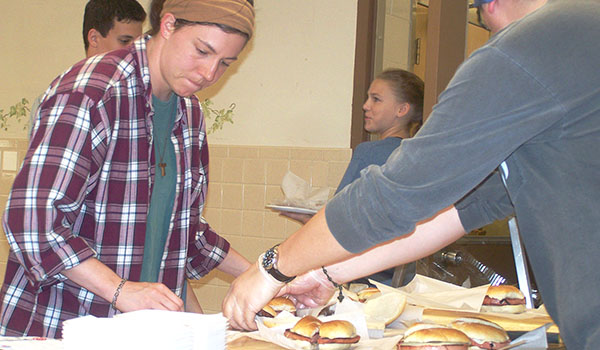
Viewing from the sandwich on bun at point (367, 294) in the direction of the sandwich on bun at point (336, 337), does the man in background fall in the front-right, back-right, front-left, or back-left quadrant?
back-right

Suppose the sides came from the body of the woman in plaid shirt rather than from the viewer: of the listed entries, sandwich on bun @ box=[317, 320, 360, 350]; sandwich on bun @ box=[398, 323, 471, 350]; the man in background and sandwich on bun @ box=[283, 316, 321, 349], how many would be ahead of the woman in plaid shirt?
3

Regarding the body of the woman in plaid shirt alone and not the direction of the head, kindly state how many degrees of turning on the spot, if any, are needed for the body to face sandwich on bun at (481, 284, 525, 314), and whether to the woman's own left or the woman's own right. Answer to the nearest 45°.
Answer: approximately 45° to the woman's own left

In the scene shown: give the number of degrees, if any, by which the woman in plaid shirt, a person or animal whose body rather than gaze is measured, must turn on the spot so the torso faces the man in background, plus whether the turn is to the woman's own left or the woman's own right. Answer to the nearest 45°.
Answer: approximately 135° to the woman's own left

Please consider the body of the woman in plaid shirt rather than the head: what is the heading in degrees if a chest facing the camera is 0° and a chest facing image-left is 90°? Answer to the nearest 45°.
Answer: approximately 315°

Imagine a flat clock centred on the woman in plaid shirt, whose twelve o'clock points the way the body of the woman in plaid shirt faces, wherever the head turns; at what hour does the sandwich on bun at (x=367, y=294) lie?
The sandwich on bun is roughly at 10 o'clock from the woman in plaid shirt.
